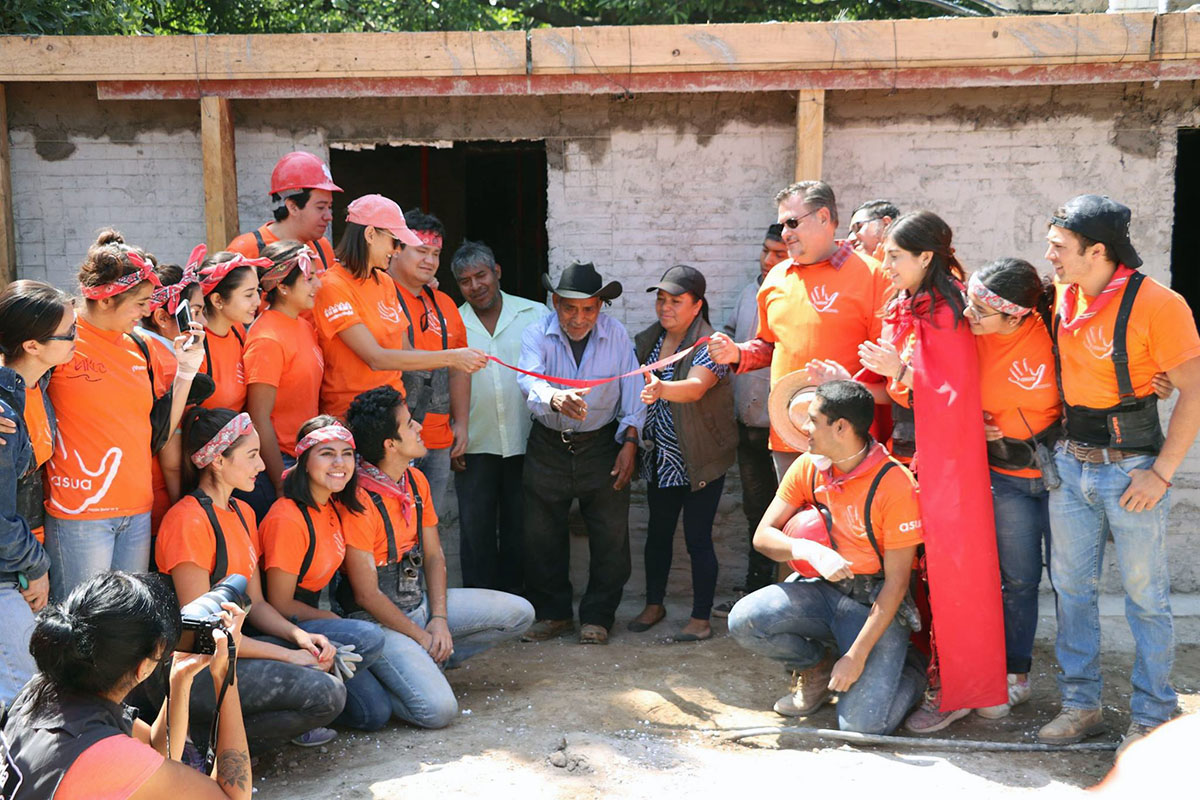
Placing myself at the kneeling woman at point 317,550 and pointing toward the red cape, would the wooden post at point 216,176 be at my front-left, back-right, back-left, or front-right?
back-left

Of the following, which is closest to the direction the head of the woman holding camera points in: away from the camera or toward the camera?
away from the camera

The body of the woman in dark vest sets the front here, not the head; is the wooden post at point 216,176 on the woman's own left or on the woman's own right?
on the woman's own right

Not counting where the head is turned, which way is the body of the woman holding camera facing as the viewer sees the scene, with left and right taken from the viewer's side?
facing away from the viewer and to the right of the viewer

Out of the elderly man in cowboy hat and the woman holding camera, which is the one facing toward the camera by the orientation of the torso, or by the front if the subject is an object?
the elderly man in cowboy hat

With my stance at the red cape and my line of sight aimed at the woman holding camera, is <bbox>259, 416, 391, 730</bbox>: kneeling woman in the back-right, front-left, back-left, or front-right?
front-right

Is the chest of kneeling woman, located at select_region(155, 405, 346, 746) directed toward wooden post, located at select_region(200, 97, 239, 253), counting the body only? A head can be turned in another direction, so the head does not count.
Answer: no

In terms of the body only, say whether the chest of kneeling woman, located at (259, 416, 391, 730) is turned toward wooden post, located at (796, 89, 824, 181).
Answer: no

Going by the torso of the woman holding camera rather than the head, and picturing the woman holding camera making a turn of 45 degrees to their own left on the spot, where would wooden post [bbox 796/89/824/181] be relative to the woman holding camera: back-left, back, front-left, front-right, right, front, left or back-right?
front-right

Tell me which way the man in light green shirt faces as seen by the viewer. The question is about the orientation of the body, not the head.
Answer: toward the camera

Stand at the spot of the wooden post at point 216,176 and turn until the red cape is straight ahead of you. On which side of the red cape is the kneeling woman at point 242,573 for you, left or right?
right

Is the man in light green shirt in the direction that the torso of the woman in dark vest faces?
no

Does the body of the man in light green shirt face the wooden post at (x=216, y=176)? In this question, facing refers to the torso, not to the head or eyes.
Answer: no

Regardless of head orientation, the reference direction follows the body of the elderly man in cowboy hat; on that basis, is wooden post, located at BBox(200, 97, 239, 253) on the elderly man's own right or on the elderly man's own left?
on the elderly man's own right

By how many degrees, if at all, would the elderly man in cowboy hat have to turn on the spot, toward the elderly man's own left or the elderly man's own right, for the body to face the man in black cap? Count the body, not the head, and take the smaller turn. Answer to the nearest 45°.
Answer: approximately 45° to the elderly man's own left

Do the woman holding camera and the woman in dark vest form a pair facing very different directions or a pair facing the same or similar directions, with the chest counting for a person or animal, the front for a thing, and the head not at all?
very different directions

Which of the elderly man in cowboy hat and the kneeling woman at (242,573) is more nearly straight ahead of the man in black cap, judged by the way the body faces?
the kneeling woman
